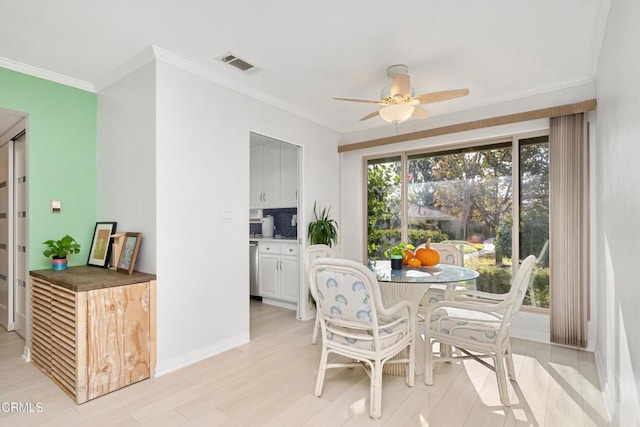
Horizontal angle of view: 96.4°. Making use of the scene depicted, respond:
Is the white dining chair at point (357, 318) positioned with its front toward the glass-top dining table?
yes

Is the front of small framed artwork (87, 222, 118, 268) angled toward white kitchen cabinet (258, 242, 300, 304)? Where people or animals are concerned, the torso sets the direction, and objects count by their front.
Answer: no

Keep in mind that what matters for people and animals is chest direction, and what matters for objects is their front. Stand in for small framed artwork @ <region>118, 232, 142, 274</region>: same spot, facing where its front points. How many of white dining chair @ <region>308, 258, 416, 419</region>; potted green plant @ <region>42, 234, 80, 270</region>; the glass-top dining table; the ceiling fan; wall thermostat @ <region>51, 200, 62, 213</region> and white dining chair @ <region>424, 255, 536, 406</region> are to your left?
4

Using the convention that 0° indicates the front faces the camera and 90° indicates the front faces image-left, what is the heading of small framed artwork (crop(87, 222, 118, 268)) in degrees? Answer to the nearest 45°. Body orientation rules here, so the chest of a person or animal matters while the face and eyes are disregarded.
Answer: approximately 45°

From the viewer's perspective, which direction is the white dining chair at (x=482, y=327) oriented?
to the viewer's left

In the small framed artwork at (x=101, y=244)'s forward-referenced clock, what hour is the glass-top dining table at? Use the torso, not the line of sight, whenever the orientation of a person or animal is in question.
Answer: The glass-top dining table is roughly at 9 o'clock from the small framed artwork.

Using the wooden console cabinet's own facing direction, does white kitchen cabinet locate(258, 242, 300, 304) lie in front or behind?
behind

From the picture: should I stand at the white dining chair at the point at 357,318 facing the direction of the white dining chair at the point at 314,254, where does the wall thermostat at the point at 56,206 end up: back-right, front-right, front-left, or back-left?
front-left

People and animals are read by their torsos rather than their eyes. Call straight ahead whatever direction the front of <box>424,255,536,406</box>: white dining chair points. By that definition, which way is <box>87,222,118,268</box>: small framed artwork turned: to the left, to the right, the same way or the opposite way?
to the left

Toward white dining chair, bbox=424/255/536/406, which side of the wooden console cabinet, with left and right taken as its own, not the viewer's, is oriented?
left

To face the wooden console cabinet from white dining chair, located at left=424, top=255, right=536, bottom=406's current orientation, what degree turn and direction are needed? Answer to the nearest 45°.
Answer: approximately 45° to its left

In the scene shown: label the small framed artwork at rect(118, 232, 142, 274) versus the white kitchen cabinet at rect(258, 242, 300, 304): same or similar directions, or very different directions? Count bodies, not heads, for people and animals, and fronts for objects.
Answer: same or similar directions

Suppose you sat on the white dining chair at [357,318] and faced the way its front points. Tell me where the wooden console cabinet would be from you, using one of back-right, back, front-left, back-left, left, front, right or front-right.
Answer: back-left

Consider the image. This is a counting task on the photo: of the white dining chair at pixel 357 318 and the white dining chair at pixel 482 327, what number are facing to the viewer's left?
1

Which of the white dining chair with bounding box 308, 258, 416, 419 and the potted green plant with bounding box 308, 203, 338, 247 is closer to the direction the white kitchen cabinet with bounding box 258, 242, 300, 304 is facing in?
the white dining chair

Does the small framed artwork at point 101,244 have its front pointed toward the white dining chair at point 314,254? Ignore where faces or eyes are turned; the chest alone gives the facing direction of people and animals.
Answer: no

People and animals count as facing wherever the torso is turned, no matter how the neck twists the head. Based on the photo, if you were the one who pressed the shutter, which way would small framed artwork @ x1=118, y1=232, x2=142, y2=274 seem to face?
facing the viewer and to the left of the viewer

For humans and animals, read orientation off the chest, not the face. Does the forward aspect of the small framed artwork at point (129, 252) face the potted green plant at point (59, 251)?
no

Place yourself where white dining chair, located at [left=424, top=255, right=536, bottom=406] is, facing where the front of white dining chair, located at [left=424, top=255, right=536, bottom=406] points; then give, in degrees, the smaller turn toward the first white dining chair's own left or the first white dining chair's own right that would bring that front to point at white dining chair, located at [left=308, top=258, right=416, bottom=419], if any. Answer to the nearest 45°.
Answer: approximately 45° to the first white dining chair's own left

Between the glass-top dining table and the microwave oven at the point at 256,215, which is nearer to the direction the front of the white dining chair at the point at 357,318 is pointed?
the glass-top dining table
